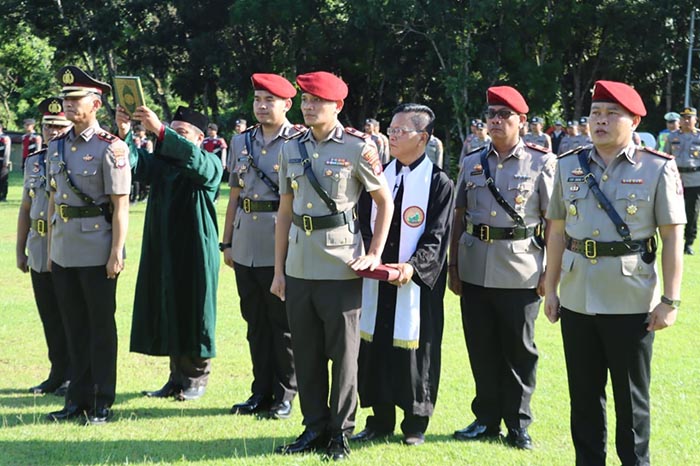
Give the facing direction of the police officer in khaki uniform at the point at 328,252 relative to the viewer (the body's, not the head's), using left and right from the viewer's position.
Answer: facing the viewer and to the left of the viewer

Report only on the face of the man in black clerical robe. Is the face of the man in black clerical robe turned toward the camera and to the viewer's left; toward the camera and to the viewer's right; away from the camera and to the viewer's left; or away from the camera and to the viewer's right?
toward the camera and to the viewer's left

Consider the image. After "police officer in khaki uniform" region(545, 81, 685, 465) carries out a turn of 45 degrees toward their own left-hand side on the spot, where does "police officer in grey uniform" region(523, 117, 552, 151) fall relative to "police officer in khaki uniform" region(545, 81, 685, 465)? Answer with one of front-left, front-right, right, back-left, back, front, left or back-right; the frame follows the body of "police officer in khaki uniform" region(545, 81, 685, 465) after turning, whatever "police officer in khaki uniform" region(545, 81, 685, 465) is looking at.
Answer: back

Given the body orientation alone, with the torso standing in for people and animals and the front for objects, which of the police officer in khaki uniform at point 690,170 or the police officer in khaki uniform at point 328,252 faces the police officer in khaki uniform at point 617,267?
the police officer in khaki uniform at point 690,170

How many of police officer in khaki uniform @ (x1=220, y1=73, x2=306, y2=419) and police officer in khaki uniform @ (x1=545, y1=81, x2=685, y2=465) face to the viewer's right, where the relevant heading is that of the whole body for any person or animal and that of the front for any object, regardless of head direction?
0

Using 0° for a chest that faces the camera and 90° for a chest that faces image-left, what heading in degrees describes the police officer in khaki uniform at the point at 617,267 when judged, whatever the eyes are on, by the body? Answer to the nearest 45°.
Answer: approximately 45°

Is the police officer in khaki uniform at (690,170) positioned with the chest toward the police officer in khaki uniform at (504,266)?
yes

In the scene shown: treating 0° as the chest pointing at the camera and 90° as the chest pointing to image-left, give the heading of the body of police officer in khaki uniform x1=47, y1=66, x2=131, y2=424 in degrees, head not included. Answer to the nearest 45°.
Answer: approximately 45°

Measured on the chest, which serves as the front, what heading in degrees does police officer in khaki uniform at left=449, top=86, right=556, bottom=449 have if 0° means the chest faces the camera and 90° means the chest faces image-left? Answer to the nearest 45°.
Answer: approximately 45°
